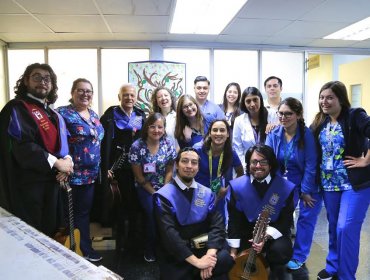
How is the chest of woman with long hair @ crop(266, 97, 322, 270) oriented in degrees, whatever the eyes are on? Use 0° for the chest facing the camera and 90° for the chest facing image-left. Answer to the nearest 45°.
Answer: approximately 45°

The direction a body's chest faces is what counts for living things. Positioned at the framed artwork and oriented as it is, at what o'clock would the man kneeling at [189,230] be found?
The man kneeling is roughly at 12 o'clock from the framed artwork.

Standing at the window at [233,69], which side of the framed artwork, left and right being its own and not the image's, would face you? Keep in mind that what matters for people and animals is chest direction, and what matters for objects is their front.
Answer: left

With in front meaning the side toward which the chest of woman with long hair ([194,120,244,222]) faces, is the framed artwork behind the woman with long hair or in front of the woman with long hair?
behind

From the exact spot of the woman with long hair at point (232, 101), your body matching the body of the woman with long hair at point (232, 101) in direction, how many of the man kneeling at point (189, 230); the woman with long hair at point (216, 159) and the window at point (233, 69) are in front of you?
2

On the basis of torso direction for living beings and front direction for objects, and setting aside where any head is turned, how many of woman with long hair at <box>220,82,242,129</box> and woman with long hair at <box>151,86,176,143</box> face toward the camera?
2

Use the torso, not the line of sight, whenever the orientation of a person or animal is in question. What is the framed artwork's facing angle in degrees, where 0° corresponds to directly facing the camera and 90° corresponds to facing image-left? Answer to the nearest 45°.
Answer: approximately 0°
